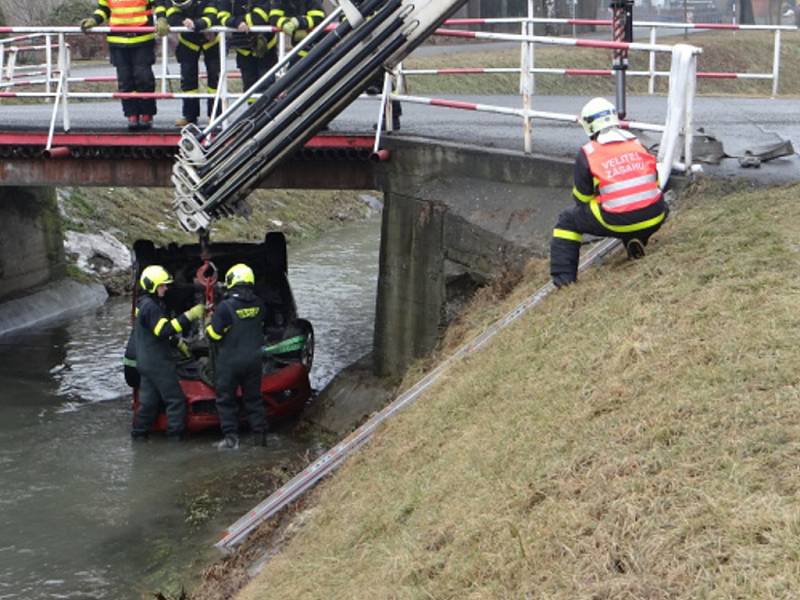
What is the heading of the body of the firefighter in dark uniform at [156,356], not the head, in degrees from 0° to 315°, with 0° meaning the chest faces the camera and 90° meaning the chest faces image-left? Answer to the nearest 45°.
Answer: approximately 270°

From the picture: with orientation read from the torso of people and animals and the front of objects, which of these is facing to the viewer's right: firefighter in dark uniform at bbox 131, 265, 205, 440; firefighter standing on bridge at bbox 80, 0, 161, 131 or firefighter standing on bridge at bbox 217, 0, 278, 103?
the firefighter in dark uniform

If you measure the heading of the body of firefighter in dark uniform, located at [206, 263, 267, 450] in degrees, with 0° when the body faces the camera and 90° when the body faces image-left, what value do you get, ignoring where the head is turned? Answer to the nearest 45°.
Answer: approximately 135°

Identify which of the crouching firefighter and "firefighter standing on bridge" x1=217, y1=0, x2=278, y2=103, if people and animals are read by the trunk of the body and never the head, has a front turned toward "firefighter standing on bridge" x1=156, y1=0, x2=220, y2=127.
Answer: the crouching firefighter

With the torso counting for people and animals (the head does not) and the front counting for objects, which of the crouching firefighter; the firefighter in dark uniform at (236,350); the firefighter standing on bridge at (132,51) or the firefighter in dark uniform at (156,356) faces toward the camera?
the firefighter standing on bridge

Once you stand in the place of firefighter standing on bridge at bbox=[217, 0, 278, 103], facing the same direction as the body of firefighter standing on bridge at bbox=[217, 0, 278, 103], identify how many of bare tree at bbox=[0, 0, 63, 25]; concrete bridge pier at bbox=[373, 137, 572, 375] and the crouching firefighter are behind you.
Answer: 1

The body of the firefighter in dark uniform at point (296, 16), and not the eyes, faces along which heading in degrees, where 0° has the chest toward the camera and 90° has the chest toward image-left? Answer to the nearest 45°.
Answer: approximately 0°

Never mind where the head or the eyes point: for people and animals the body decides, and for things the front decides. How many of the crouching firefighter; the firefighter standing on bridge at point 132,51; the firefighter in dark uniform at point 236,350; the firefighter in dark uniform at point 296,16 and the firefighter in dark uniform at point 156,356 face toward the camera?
2

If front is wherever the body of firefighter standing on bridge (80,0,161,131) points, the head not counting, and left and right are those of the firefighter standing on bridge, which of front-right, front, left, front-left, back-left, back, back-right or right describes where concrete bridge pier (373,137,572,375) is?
front-left
